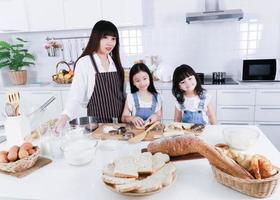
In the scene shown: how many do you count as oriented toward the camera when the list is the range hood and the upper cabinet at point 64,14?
2

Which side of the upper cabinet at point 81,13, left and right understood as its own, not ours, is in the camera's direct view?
front

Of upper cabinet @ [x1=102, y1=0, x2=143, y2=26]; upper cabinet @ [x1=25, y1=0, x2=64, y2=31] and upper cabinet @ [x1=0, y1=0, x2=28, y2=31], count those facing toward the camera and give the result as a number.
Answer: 3

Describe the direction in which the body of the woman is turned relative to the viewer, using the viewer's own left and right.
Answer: facing the viewer and to the right of the viewer

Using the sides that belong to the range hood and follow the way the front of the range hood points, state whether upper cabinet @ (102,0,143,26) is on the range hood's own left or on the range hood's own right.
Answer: on the range hood's own right

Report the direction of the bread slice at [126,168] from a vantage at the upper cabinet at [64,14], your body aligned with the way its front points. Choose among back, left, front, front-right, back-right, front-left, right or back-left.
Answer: front

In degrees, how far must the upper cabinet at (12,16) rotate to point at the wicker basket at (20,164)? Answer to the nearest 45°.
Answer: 0° — it already faces it

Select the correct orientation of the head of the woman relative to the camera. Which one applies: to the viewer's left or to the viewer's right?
to the viewer's right

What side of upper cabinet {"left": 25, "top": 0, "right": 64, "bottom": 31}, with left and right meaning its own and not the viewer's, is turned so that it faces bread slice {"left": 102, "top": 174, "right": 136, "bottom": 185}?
front

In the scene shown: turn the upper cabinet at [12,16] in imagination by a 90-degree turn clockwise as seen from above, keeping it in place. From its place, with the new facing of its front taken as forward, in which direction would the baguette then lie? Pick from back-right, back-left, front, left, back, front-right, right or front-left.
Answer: left

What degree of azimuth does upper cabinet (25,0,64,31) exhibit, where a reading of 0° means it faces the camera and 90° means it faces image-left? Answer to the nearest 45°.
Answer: approximately 0°

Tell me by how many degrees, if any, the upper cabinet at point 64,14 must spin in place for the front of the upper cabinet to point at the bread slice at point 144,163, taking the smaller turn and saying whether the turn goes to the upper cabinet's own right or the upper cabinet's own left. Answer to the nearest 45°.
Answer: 0° — it already faces it

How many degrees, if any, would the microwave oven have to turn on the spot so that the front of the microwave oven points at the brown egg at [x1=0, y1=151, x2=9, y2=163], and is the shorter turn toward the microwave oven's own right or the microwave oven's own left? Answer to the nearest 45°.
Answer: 0° — it already faces it

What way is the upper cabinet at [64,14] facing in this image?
toward the camera

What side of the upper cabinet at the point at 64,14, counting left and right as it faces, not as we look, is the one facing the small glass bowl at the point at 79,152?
front

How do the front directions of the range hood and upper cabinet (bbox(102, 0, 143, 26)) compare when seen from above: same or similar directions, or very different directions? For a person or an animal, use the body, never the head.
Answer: same or similar directions

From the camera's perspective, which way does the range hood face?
toward the camera

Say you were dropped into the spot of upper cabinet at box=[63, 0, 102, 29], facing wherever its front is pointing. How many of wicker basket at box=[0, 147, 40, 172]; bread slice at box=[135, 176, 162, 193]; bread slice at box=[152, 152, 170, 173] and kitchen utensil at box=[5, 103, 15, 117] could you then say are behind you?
0

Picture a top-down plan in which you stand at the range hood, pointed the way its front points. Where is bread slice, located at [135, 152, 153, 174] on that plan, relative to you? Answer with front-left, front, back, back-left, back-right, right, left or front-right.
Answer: front
